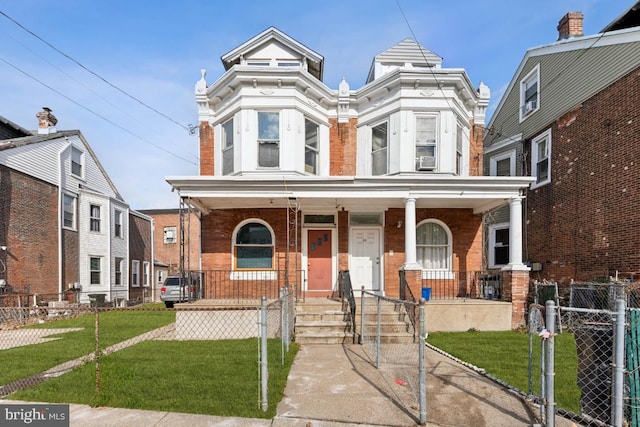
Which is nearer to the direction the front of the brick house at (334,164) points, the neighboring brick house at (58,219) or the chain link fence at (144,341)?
the chain link fence

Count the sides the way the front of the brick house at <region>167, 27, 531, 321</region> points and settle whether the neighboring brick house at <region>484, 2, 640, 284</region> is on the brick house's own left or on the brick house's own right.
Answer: on the brick house's own left

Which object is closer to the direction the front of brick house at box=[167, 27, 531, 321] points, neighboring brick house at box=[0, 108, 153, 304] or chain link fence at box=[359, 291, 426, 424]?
the chain link fence

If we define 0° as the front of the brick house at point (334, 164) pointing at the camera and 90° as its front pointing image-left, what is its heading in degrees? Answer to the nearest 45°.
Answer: approximately 0°
